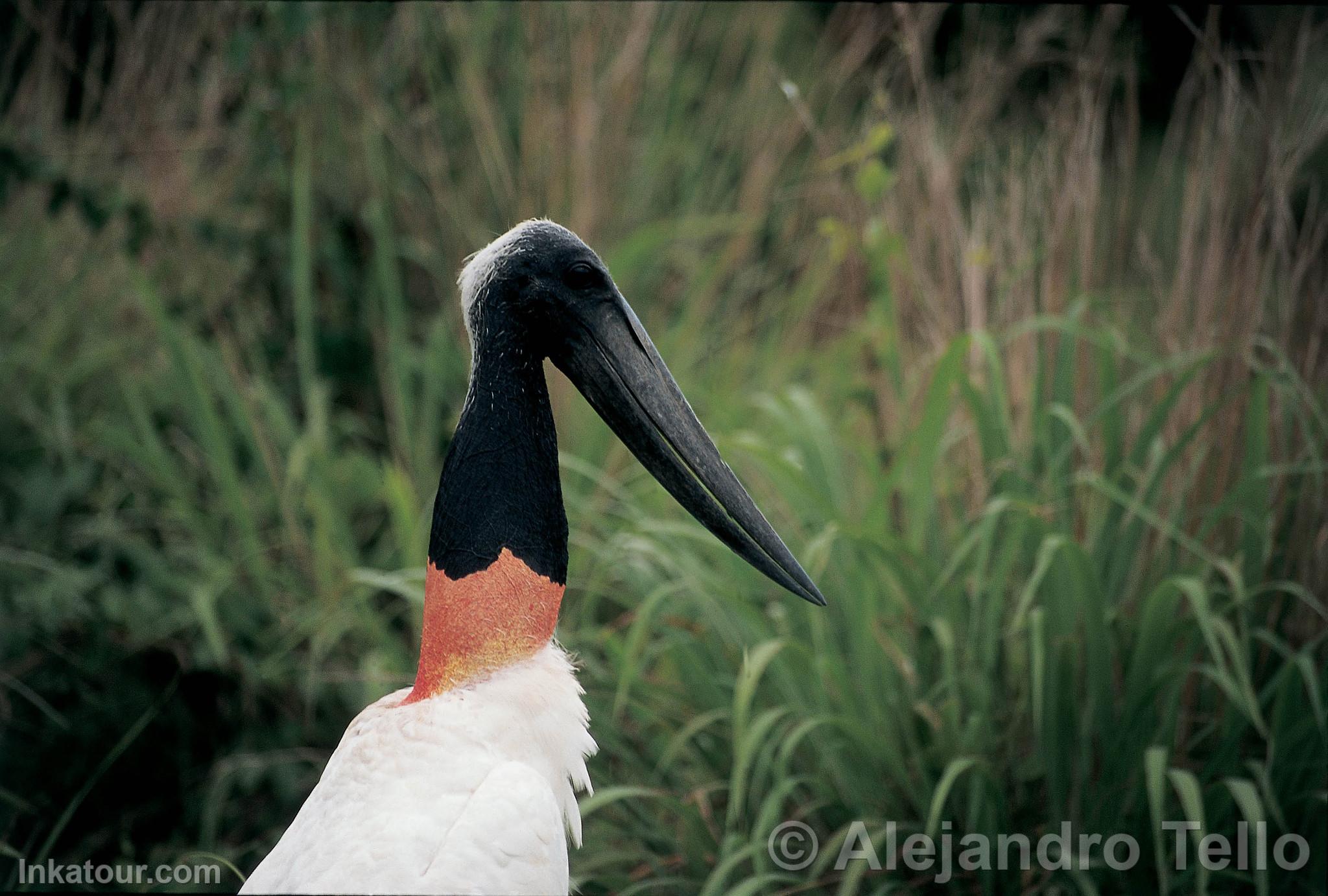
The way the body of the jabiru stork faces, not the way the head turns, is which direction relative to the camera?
to the viewer's right
